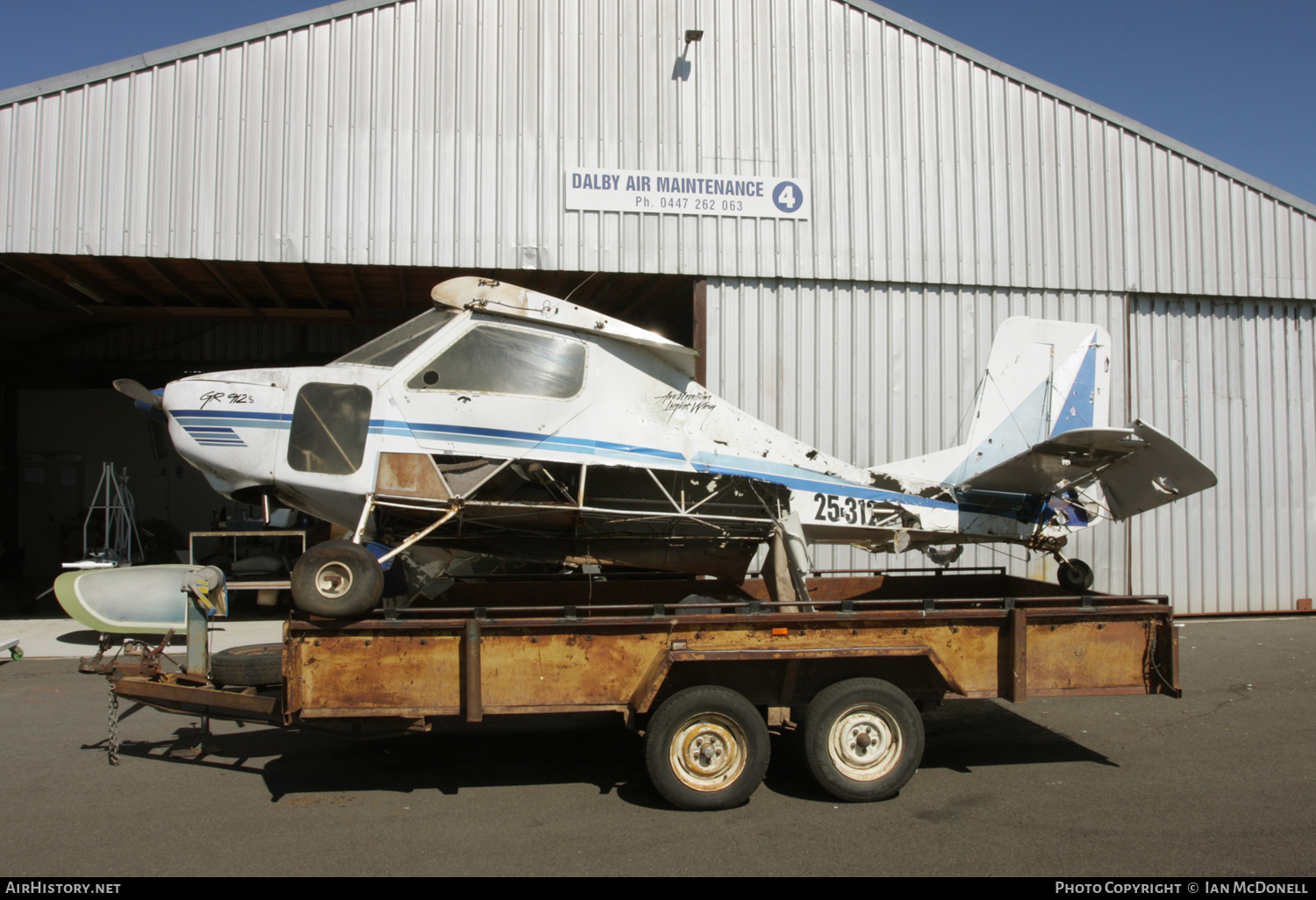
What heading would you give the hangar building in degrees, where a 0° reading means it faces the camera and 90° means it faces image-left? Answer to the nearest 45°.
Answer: approximately 0°

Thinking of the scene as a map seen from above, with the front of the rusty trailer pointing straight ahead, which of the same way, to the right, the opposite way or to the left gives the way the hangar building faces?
to the left

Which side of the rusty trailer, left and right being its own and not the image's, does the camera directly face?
left

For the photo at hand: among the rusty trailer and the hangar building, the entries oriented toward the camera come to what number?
1

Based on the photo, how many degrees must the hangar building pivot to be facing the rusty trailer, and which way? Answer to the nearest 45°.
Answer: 0° — it already faces it

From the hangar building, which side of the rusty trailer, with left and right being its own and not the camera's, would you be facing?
right
